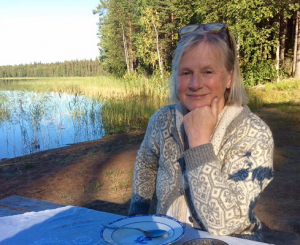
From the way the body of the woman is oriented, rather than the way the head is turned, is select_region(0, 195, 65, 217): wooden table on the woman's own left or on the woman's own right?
on the woman's own right

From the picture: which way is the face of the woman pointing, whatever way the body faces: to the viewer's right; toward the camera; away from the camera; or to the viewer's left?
toward the camera
